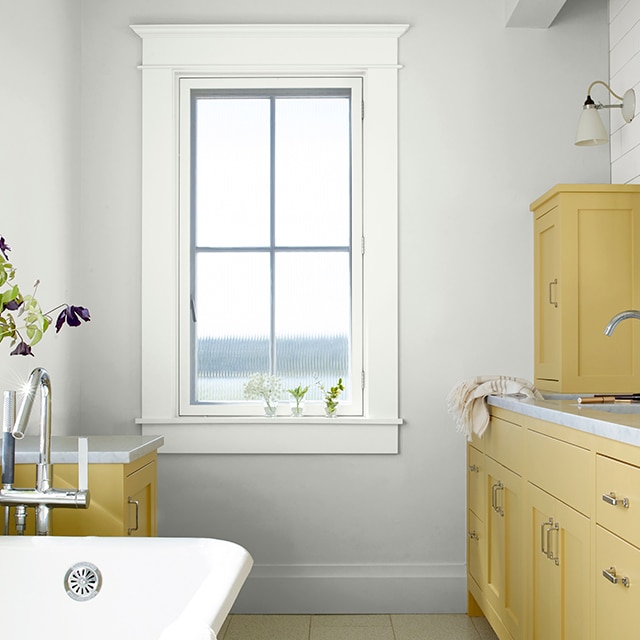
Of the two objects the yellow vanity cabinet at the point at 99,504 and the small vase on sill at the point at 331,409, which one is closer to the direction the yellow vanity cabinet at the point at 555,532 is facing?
the yellow vanity cabinet at the point at 99,504

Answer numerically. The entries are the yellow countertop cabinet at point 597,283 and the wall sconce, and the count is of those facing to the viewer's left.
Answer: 2

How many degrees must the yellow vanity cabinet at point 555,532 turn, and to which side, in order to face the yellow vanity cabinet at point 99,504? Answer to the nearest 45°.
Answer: approximately 45° to its right

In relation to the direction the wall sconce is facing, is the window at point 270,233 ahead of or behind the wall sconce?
ahead

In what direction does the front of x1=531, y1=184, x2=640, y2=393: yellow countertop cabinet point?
to the viewer's left

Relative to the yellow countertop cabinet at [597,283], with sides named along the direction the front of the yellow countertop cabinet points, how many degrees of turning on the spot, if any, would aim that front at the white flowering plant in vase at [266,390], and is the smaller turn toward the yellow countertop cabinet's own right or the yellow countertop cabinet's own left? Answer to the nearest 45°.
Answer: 0° — it already faces it

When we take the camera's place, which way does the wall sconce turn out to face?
facing to the left of the viewer

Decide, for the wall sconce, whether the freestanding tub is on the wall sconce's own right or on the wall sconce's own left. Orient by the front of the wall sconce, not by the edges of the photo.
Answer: on the wall sconce's own left

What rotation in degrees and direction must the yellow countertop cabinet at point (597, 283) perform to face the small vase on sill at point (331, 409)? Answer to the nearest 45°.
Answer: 0° — it already faces it

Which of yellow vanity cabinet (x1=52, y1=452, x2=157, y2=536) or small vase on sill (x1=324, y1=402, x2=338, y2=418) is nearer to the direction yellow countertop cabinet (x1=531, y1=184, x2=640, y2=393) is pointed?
the small vase on sill
